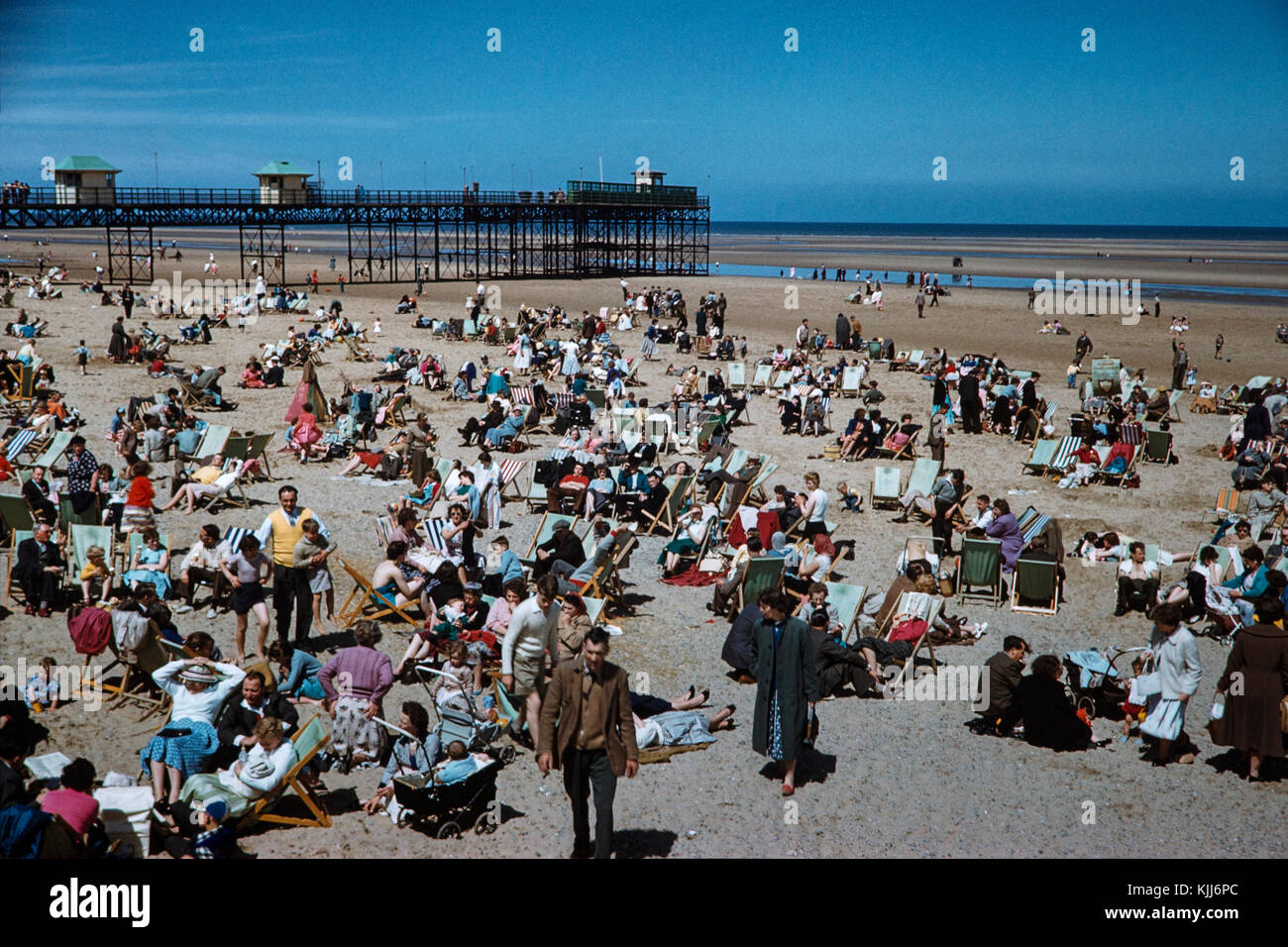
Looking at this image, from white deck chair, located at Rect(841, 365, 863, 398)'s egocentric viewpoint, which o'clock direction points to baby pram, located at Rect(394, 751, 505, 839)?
The baby pram is roughly at 12 o'clock from the white deck chair.

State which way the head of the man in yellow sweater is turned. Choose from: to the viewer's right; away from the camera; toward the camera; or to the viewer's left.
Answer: toward the camera

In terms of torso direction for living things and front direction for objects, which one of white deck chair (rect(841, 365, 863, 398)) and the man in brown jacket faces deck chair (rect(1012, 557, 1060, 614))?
the white deck chair

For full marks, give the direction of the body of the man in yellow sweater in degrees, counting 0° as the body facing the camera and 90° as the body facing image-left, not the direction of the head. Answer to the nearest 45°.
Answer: approximately 0°

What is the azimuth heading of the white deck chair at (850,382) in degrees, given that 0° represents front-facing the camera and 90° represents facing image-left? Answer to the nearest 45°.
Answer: approximately 0°

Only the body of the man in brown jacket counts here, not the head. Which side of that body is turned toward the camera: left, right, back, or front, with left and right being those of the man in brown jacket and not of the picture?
front

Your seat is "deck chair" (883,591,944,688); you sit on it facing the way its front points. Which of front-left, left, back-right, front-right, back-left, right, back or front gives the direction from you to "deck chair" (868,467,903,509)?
back-right

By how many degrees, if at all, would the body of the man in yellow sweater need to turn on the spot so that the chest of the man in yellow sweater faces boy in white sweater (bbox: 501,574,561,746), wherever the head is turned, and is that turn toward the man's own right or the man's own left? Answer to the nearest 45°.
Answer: approximately 45° to the man's own left
